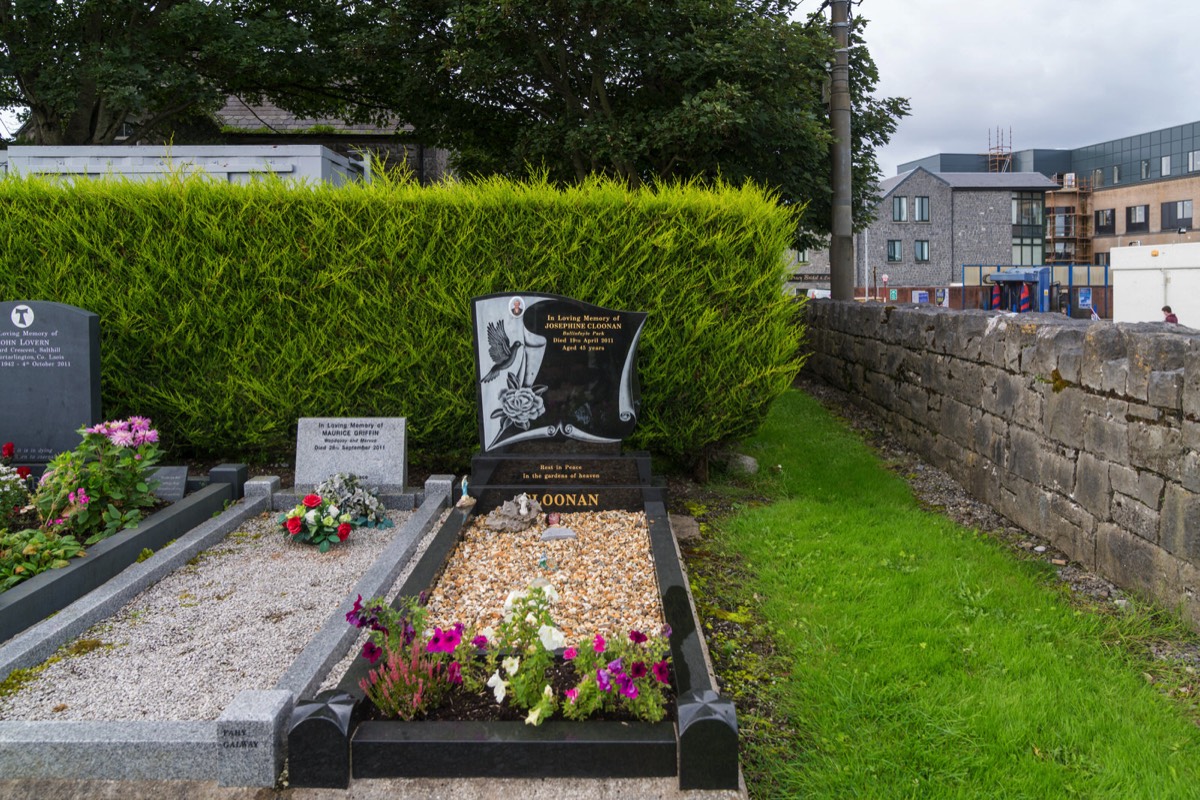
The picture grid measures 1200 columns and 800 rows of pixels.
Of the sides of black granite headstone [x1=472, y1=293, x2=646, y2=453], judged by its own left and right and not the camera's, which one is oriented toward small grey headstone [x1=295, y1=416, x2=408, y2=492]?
right

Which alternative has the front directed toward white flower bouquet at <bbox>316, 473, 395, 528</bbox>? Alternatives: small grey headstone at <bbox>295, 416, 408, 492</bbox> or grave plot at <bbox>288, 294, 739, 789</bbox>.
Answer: the small grey headstone

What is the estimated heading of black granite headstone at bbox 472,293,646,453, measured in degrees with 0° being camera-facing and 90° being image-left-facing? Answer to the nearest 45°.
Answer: approximately 0°

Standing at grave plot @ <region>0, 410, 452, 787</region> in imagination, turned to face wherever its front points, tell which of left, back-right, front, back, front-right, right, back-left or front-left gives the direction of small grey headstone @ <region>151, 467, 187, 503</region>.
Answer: back

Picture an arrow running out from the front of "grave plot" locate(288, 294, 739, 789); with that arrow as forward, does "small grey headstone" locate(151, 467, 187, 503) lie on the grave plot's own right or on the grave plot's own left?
on the grave plot's own right
